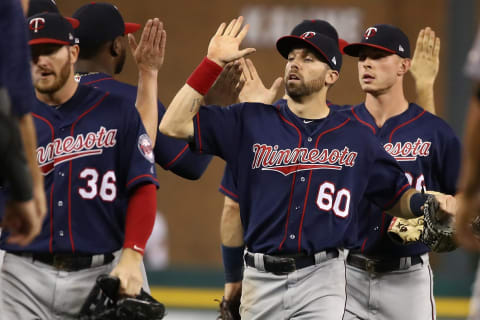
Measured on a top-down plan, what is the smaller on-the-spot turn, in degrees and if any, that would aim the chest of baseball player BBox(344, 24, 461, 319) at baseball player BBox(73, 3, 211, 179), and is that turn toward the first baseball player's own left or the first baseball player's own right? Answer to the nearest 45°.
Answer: approximately 45° to the first baseball player's own right

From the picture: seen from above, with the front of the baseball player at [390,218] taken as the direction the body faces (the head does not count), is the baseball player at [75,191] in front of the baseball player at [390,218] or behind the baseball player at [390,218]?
in front

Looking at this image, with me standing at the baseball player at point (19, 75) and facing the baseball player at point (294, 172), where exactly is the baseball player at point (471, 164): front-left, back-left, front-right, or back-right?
front-right

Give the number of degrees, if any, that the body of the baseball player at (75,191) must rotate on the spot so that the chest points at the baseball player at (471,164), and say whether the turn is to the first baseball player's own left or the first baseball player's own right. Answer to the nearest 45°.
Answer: approximately 90° to the first baseball player's own left

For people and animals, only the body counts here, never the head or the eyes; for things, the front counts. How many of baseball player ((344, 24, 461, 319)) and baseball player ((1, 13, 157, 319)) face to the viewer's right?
0

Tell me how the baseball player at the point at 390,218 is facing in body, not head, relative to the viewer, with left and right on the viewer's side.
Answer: facing the viewer and to the left of the viewer

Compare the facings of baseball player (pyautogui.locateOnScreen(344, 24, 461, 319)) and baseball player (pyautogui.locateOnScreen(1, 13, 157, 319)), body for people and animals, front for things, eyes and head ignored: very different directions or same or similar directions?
same or similar directions
